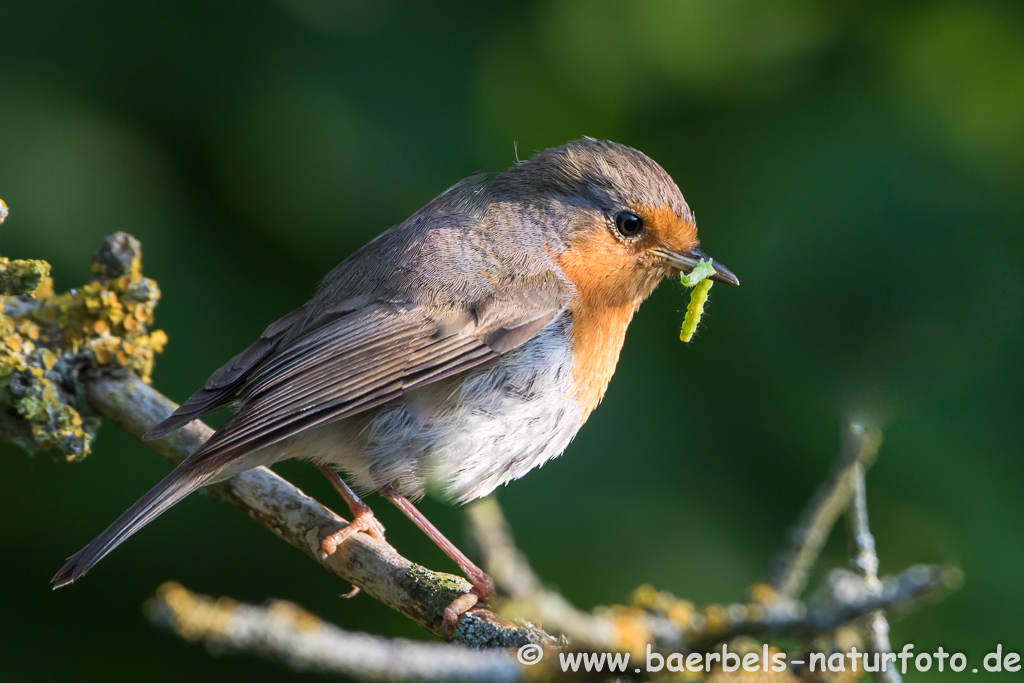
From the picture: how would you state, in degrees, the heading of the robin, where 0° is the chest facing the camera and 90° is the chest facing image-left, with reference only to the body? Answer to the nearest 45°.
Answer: approximately 270°
